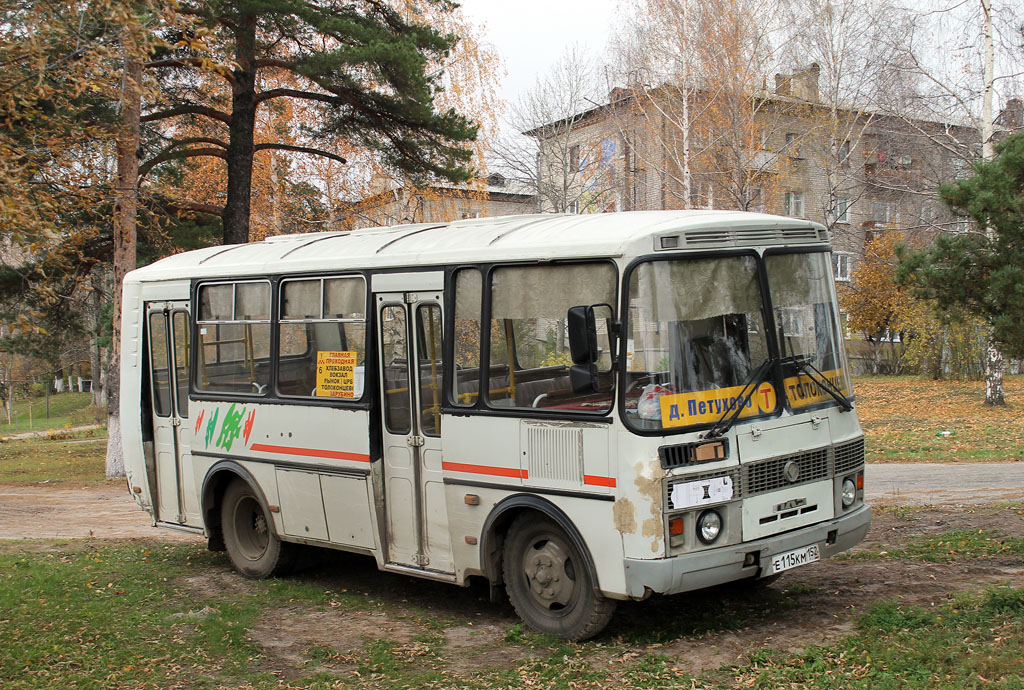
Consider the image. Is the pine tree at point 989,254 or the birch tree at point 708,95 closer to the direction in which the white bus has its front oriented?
the pine tree

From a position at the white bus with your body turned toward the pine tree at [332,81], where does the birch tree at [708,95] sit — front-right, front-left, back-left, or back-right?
front-right

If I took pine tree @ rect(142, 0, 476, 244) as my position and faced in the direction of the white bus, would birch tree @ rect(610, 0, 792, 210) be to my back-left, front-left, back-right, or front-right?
back-left

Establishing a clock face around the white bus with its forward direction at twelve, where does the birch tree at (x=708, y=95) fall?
The birch tree is roughly at 8 o'clock from the white bus.

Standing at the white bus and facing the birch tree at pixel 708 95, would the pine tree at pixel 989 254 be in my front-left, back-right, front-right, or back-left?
front-right

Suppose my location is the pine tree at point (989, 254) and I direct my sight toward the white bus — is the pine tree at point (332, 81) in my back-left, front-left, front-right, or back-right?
front-right

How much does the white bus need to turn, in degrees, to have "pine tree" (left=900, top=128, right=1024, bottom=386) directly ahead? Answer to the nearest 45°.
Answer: approximately 45° to its left

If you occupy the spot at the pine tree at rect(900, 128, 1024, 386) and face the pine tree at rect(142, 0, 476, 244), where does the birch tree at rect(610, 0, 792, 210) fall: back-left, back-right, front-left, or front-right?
front-right

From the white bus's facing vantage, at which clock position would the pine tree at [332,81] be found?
The pine tree is roughly at 7 o'clock from the white bus.
